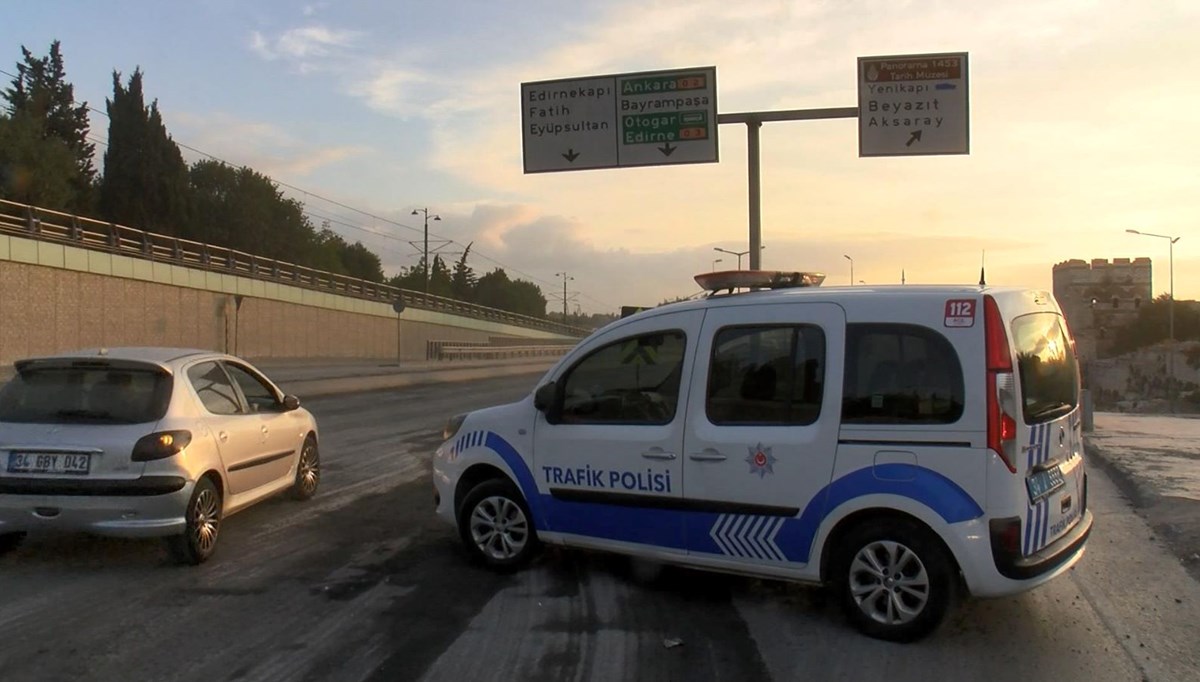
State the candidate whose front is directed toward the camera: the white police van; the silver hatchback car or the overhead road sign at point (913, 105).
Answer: the overhead road sign

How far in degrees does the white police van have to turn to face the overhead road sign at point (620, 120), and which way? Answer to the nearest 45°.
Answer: approximately 45° to its right

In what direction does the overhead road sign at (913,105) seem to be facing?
toward the camera

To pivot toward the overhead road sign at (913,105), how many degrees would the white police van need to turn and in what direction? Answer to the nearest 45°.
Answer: approximately 45° to its right

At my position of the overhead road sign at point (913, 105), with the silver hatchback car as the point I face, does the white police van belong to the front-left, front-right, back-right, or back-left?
front-left

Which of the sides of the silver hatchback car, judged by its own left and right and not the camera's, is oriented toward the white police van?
right

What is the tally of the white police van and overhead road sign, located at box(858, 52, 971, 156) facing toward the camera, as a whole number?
1

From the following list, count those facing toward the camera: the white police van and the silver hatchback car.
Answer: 0

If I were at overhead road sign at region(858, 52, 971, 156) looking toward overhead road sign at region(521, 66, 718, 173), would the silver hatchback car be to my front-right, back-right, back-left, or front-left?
front-left

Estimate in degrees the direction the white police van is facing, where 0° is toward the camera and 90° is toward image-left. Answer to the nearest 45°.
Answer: approximately 135°

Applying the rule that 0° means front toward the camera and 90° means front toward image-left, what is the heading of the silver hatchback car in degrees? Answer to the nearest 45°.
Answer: approximately 225°

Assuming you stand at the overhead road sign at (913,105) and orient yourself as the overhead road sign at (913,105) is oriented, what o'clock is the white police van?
The white police van is roughly at 12 o'clock from the overhead road sign.

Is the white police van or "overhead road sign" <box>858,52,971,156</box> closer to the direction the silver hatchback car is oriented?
the overhead road sign

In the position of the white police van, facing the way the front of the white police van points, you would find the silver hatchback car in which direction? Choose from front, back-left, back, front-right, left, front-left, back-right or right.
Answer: front-left

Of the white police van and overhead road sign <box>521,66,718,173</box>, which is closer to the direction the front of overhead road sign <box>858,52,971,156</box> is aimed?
the white police van

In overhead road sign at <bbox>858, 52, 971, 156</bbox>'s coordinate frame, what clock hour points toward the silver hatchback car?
The silver hatchback car is roughly at 1 o'clock from the overhead road sign.

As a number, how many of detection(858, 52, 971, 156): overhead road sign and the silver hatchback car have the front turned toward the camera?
1

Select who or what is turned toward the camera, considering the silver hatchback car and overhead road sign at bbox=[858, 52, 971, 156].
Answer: the overhead road sign
